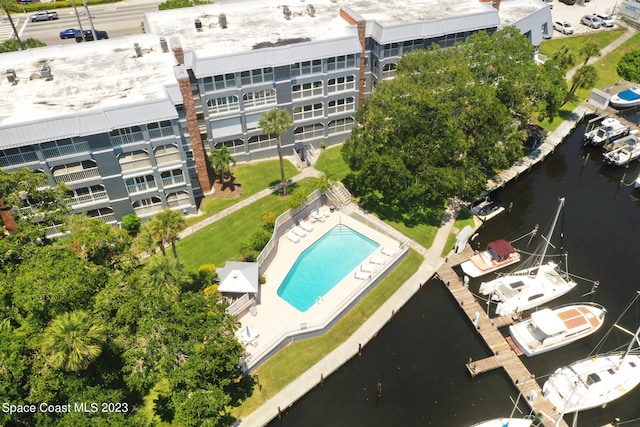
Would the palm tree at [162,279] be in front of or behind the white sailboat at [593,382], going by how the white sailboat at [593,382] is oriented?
behind

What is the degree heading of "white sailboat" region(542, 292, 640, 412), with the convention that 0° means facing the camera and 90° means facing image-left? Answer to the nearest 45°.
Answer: approximately 225°

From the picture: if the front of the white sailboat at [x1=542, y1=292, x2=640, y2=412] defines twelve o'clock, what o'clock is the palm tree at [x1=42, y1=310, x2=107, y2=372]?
The palm tree is roughly at 6 o'clock from the white sailboat.

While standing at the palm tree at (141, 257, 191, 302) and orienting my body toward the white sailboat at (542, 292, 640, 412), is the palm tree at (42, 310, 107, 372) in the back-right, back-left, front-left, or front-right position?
back-right

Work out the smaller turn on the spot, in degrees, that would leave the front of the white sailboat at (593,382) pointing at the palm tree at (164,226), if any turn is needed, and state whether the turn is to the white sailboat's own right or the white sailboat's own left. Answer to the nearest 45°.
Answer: approximately 180°

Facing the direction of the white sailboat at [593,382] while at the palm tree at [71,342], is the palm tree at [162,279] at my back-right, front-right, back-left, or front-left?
front-left
